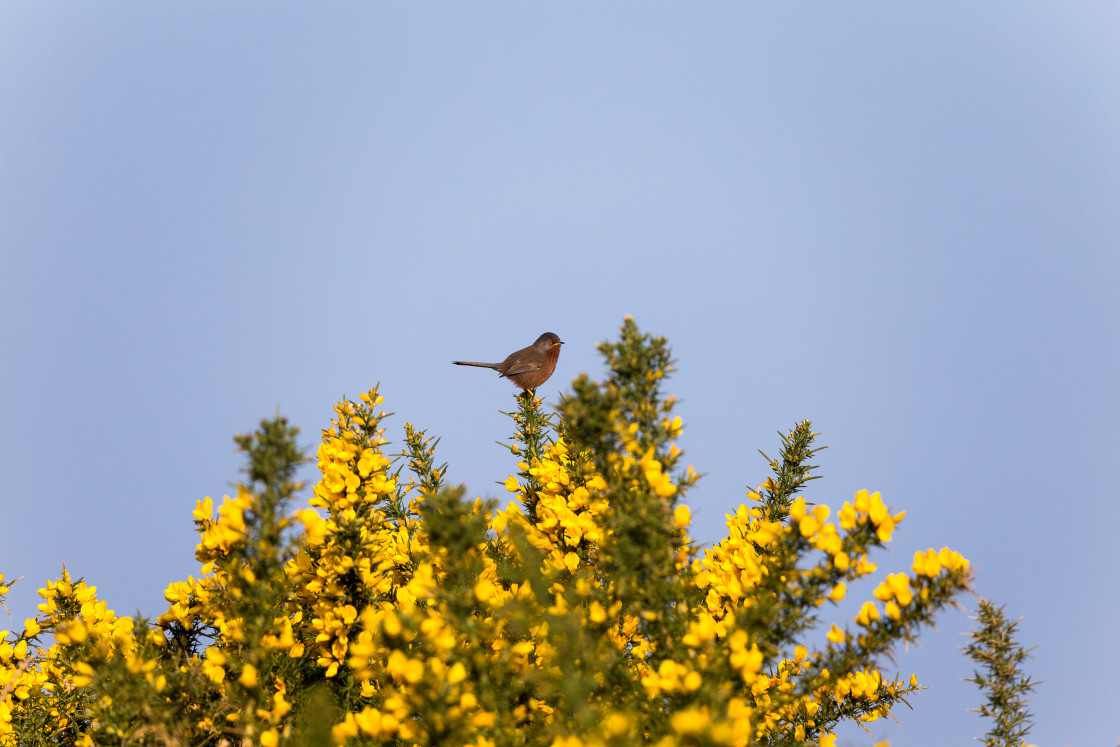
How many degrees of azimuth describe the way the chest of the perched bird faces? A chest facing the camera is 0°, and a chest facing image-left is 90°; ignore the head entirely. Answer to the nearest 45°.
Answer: approximately 270°
